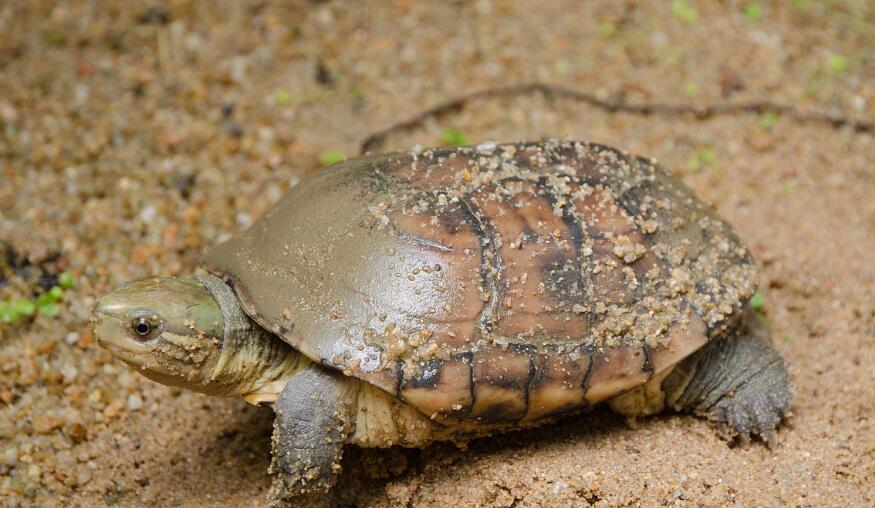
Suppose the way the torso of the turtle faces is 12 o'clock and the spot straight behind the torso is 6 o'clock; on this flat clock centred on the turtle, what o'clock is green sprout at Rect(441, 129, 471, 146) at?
The green sprout is roughly at 3 o'clock from the turtle.

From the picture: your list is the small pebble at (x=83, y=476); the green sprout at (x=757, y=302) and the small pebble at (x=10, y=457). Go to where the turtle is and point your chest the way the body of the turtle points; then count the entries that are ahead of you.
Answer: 2

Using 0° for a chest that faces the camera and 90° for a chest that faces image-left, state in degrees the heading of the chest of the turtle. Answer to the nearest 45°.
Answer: approximately 90°

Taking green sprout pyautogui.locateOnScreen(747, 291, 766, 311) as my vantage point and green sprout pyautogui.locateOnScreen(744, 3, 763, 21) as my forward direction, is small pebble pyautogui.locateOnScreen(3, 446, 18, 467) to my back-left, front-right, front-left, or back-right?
back-left

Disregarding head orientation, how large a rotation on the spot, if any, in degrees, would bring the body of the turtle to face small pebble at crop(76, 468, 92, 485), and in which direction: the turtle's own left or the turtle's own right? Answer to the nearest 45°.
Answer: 0° — it already faces it

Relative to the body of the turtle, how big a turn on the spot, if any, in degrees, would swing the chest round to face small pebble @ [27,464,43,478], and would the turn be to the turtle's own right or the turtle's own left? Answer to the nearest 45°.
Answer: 0° — it already faces it

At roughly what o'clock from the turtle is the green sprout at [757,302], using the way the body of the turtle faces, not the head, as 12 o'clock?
The green sprout is roughly at 5 o'clock from the turtle.

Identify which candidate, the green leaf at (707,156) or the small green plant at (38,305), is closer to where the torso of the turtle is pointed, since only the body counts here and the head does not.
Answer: the small green plant

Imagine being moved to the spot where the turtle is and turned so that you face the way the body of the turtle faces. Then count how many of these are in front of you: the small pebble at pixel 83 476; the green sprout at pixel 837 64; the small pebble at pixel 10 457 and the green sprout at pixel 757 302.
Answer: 2

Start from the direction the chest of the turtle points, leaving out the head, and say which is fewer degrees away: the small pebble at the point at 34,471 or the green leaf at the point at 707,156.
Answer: the small pebble
